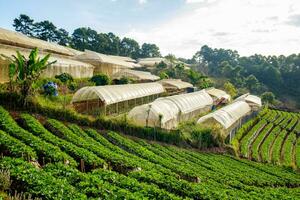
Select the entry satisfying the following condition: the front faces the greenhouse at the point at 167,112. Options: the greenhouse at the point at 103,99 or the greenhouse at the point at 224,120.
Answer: the greenhouse at the point at 224,120

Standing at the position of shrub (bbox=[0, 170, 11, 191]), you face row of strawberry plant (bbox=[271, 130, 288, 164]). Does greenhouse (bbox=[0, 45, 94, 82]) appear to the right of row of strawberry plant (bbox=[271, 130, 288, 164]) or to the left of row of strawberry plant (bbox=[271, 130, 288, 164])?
left

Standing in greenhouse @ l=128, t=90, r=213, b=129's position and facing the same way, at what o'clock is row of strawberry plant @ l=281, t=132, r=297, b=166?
The row of strawberry plant is roughly at 7 o'clock from the greenhouse.

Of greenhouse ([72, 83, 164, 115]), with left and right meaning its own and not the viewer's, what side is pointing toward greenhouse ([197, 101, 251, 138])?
back

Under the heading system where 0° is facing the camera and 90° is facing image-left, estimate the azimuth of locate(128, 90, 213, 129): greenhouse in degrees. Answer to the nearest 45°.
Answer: approximately 45°

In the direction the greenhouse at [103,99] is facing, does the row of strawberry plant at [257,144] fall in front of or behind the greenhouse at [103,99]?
behind

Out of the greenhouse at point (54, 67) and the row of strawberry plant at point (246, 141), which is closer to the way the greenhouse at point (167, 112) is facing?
the greenhouse

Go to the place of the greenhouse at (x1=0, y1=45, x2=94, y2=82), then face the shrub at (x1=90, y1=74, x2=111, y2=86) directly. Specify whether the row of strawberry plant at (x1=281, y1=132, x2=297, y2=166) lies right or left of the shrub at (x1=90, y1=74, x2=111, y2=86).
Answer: right
